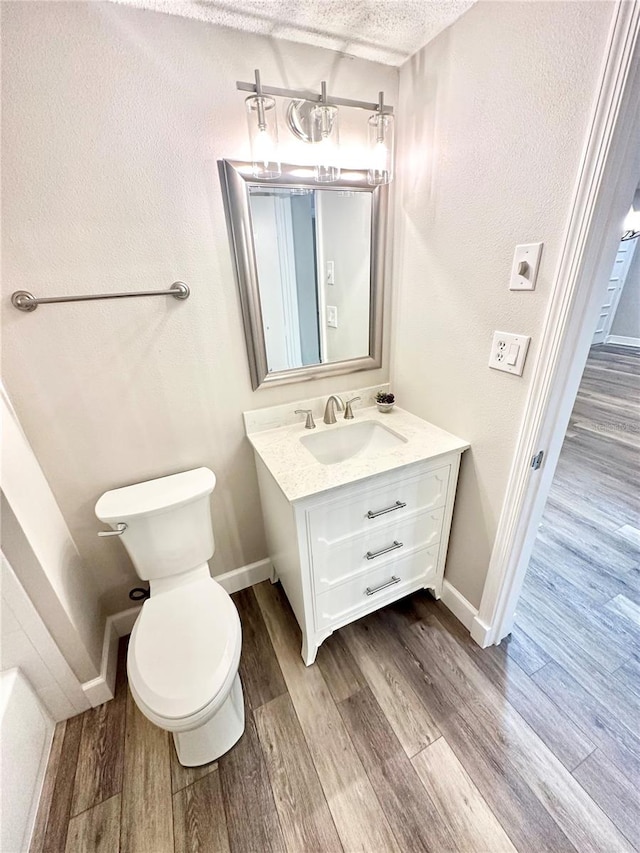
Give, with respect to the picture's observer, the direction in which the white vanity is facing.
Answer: facing the viewer and to the right of the viewer

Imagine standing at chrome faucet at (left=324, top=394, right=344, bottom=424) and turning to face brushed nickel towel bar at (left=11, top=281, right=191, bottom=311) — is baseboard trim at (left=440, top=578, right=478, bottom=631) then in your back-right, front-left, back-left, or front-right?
back-left

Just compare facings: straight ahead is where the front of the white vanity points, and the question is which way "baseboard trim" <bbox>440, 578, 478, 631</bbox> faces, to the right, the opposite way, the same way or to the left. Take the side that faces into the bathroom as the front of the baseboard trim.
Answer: to the right

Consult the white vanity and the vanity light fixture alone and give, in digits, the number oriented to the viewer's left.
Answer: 0

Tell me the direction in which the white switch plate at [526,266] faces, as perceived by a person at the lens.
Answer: facing the viewer and to the left of the viewer

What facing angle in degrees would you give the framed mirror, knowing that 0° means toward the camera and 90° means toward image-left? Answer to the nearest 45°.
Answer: approximately 315°

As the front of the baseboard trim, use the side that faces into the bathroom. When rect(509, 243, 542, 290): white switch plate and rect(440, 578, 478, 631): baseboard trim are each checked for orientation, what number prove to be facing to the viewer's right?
0

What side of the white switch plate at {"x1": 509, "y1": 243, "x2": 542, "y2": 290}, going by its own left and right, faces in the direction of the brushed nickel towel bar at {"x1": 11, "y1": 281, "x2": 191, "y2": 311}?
front

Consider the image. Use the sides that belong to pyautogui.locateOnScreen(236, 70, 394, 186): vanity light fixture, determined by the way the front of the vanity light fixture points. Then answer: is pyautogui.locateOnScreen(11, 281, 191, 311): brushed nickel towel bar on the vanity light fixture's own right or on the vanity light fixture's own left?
on the vanity light fixture's own right

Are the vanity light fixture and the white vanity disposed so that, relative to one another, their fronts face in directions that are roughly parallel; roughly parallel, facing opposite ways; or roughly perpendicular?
roughly parallel

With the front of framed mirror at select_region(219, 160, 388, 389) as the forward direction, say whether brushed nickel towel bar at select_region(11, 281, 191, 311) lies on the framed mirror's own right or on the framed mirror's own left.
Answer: on the framed mirror's own right

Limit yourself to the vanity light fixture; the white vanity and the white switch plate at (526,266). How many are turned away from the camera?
0

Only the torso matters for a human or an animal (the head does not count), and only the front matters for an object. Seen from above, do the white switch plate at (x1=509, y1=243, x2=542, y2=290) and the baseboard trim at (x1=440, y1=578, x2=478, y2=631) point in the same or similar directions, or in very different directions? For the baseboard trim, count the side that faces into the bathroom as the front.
same or similar directions

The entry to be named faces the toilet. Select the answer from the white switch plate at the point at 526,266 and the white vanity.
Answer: the white switch plate
